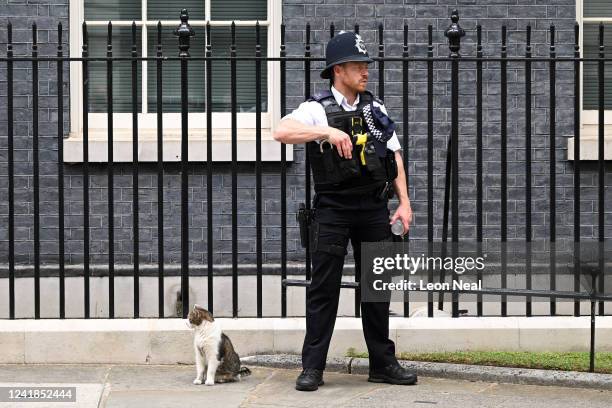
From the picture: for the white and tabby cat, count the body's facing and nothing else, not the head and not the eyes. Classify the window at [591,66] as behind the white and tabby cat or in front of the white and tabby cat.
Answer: behind

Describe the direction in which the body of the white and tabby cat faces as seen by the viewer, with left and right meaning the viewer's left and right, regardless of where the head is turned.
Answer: facing the viewer and to the left of the viewer

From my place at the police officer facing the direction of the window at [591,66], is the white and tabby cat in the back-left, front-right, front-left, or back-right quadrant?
back-left

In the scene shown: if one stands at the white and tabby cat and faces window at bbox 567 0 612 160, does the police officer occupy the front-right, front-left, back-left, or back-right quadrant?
front-right

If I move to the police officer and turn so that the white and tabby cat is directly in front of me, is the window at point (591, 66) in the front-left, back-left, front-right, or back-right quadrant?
back-right
